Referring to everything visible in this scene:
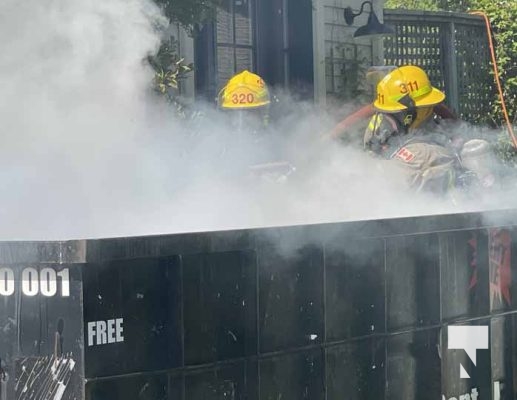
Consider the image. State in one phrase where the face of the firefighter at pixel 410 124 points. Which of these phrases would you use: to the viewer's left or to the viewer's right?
to the viewer's left
